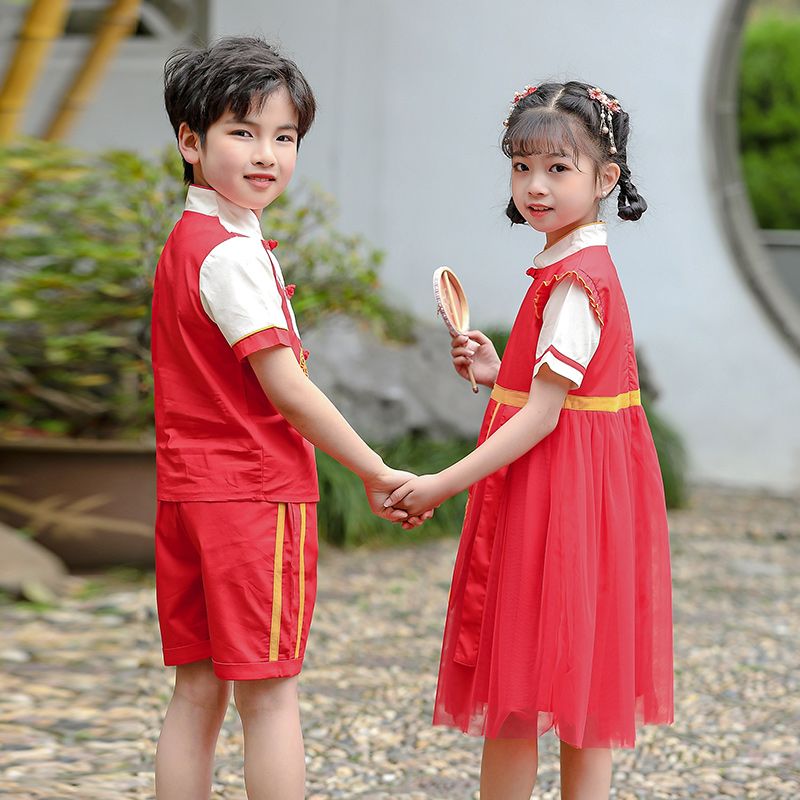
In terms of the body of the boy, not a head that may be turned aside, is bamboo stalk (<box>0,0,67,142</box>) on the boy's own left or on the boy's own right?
on the boy's own left

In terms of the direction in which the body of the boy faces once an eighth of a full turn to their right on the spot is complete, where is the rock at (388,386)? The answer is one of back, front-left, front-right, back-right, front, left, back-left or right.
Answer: left

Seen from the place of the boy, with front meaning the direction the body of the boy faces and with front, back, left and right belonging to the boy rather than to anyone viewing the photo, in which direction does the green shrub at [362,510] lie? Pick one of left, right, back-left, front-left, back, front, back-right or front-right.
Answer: front-left

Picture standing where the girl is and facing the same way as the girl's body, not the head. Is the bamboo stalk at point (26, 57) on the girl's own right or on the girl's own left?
on the girl's own right

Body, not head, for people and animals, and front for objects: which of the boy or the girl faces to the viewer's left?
the girl

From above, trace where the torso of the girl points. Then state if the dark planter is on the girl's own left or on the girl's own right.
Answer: on the girl's own right

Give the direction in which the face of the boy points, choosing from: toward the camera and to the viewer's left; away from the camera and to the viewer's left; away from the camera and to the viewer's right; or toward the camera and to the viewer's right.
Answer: toward the camera and to the viewer's right

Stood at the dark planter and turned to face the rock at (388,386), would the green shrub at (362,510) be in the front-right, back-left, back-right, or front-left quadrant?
front-right

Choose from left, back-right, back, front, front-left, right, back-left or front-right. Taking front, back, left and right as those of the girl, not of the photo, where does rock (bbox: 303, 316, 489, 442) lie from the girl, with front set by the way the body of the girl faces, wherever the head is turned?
right

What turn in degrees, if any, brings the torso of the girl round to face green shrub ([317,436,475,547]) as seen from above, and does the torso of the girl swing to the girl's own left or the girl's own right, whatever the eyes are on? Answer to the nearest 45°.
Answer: approximately 90° to the girl's own right

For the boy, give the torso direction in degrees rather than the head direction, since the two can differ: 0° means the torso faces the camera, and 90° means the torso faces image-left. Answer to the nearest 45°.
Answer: approximately 225°

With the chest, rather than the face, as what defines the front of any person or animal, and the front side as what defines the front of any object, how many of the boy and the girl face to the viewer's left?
1

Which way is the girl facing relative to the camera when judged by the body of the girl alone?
to the viewer's left

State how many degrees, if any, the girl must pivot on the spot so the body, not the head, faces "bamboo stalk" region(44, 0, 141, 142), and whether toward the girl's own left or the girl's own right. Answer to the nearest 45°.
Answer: approximately 45° to the girl's own right

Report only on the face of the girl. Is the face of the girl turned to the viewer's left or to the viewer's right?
to the viewer's left

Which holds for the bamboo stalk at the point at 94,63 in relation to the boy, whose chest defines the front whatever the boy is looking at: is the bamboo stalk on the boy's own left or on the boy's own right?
on the boy's own left
